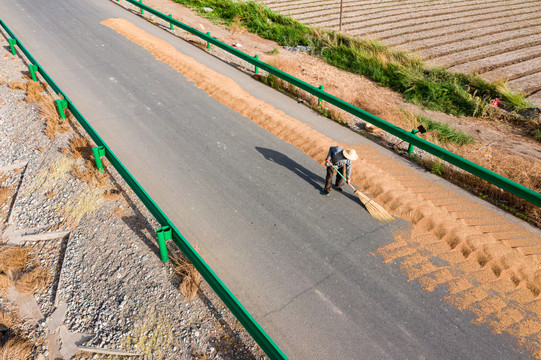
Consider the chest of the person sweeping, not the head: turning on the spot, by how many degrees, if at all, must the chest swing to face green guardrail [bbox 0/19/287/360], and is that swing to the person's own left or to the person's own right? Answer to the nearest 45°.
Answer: approximately 90° to the person's own right

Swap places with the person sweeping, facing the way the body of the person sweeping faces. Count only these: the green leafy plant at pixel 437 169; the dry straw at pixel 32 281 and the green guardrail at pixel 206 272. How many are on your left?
1

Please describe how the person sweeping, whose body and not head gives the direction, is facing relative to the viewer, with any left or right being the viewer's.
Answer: facing the viewer and to the right of the viewer

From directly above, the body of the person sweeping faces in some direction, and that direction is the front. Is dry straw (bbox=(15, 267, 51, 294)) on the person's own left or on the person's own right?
on the person's own right

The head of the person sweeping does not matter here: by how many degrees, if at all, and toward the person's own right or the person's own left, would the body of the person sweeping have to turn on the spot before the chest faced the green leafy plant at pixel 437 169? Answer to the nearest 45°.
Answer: approximately 90° to the person's own left
